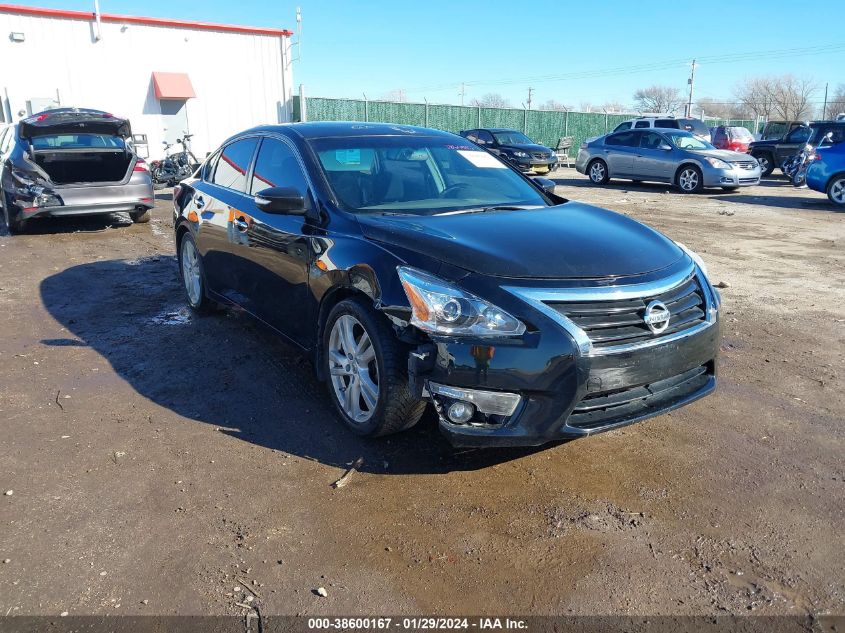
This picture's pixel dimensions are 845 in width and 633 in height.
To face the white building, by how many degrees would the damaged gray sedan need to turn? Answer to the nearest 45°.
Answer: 0° — it already faces it

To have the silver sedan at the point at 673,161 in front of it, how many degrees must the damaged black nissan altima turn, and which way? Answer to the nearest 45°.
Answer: approximately 135° to its left

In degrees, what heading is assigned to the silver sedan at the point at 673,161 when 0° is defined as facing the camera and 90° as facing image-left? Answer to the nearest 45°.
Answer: approximately 315°

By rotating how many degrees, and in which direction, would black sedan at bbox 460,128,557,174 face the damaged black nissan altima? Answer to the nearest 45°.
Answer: approximately 45° to its right

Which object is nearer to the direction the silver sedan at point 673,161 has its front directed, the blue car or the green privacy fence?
the blue car

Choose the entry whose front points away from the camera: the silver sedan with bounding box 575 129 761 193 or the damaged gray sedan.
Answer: the damaged gray sedan

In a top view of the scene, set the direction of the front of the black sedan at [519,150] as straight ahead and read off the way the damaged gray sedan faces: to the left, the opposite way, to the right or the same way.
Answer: the opposite way

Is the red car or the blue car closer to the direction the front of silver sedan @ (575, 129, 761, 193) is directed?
the blue car

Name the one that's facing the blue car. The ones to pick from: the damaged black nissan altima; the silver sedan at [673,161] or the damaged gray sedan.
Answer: the silver sedan

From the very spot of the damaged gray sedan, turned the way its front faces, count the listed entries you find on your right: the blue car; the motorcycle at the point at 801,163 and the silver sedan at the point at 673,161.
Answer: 3

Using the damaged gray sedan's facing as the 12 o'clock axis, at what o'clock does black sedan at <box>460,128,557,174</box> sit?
The black sedan is roughly at 2 o'clock from the damaged gray sedan.

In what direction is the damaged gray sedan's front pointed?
away from the camera
